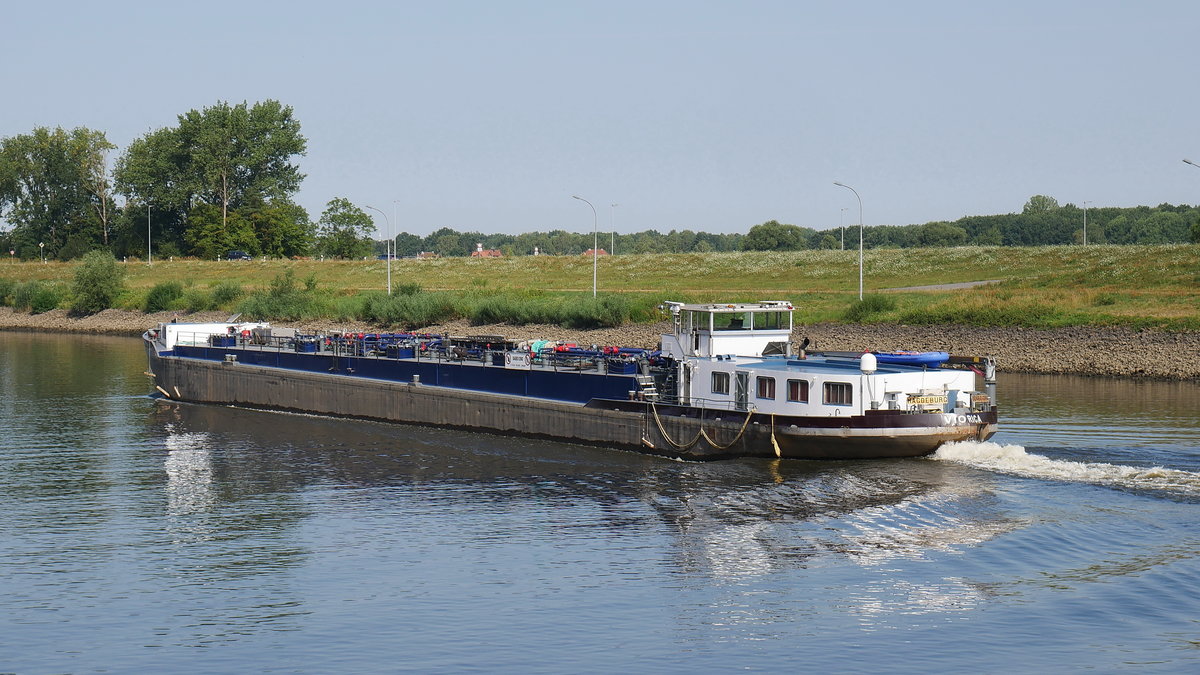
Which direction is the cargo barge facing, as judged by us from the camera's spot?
facing away from the viewer and to the left of the viewer
